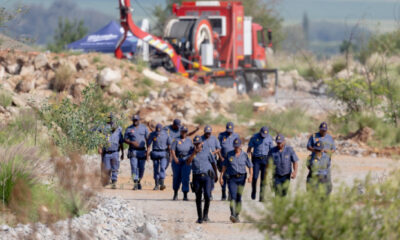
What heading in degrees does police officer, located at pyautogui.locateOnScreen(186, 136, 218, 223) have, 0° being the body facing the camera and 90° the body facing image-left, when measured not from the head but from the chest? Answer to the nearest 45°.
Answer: approximately 0°

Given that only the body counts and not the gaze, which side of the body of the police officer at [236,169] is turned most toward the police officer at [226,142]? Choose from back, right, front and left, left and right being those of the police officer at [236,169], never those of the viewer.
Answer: back

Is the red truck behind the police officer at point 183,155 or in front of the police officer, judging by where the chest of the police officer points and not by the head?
behind

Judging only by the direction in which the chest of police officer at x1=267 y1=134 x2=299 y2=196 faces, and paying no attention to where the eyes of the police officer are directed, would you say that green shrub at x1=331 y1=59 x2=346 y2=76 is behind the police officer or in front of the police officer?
behind

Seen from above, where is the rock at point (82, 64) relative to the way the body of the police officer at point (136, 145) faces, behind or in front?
behind

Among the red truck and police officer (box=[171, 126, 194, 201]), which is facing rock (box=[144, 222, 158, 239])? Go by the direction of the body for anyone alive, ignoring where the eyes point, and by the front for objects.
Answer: the police officer

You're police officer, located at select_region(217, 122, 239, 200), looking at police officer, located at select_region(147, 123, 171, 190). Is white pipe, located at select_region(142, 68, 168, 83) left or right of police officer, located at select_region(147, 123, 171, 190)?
right

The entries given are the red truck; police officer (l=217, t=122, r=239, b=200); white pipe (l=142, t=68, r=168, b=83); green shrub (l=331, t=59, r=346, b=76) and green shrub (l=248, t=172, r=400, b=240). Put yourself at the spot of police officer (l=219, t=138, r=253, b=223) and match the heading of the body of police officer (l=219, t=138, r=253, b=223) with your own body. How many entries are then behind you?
4

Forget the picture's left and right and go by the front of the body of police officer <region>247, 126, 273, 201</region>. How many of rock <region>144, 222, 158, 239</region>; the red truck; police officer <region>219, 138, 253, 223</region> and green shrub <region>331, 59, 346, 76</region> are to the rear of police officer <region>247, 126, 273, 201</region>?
2

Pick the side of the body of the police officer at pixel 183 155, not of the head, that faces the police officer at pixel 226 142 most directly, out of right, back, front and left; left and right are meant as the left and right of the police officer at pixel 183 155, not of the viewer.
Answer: left

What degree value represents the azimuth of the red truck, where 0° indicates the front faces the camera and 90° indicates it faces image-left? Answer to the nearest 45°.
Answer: approximately 225°
